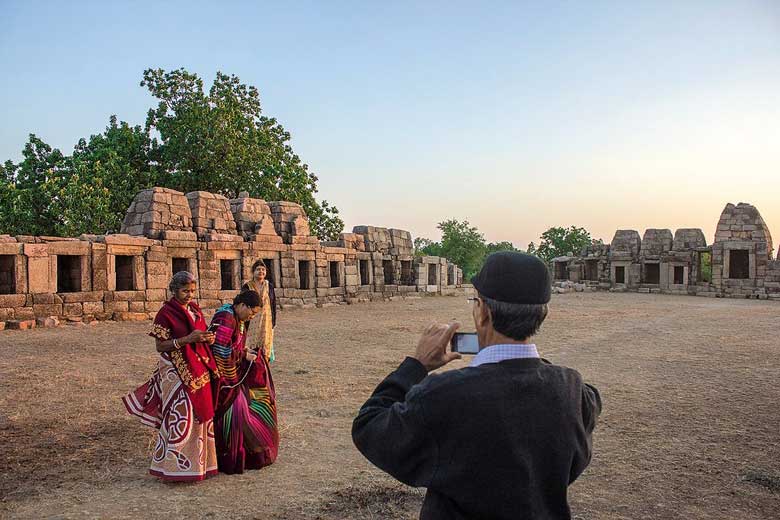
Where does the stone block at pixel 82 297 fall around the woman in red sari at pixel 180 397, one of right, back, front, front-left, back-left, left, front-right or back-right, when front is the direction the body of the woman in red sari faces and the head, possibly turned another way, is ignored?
back-left

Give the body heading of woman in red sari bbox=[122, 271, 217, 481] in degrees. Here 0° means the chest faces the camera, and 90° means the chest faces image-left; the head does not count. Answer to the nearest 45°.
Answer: approximately 315°

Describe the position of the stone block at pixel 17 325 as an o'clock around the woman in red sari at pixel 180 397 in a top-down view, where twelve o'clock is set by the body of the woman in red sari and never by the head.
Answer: The stone block is roughly at 7 o'clock from the woman in red sari.

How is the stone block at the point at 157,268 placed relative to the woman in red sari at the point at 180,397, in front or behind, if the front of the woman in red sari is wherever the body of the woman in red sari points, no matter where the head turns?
behind

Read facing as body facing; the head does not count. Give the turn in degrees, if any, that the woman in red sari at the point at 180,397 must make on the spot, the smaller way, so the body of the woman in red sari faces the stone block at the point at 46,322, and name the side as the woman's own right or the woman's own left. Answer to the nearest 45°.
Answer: approximately 135° to the woman's own left
